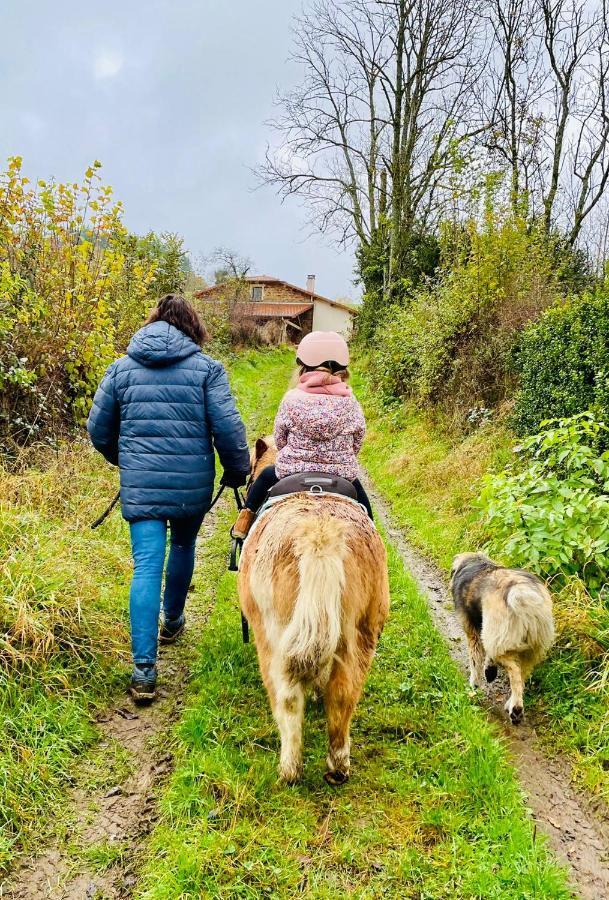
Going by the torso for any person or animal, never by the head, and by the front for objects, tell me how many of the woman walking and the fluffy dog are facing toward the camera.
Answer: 0

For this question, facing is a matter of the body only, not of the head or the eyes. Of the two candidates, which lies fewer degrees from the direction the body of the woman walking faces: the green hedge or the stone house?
the stone house

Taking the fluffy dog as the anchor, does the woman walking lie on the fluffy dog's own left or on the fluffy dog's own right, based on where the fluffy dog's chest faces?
on the fluffy dog's own left

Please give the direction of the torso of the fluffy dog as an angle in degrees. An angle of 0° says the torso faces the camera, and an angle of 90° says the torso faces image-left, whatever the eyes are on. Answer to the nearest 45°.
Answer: approximately 135°

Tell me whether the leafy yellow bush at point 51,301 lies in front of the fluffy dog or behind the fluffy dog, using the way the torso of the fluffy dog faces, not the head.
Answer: in front

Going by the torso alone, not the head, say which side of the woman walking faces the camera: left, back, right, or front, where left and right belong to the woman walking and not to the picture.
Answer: back

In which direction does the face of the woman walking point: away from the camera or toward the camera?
away from the camera

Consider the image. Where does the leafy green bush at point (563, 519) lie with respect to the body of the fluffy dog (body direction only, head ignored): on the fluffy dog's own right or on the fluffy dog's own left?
on the fluffy dog's own right

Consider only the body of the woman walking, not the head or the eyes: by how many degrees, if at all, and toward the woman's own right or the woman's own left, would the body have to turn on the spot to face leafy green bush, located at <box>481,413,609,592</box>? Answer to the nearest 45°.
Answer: approximately 90° to the woman's own right
